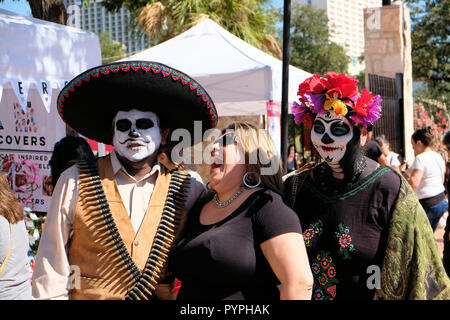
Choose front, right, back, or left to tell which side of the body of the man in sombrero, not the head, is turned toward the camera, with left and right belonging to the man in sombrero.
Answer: front

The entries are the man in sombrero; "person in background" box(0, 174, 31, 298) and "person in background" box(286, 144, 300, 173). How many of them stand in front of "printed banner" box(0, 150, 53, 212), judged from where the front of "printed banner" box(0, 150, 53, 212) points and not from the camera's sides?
2

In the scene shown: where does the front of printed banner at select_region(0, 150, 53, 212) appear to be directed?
toward the camera

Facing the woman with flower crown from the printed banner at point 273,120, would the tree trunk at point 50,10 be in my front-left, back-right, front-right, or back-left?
back-right

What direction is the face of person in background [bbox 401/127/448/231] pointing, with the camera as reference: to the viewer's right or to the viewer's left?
to the viewer's left

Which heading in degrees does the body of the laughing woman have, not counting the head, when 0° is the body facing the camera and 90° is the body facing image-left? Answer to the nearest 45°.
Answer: approximately 45°

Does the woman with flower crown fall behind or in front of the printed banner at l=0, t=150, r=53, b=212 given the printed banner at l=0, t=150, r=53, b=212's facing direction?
in front

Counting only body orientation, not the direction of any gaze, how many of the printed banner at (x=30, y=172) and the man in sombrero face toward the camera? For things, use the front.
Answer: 2
